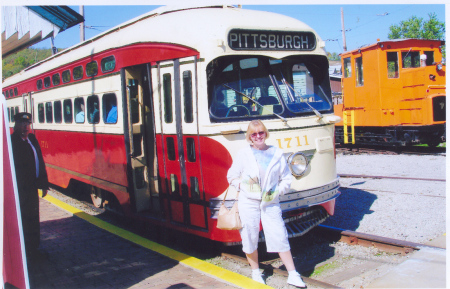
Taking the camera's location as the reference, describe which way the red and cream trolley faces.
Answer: facing the viewer and to the right of the viewer

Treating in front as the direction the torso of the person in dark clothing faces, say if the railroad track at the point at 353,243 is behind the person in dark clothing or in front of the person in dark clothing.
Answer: in front

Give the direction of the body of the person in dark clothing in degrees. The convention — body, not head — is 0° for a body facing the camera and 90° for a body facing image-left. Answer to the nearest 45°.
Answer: approximately 315°

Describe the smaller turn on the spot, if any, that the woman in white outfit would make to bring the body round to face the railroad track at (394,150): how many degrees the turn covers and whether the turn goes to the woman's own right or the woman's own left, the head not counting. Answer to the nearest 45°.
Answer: approximately 180°

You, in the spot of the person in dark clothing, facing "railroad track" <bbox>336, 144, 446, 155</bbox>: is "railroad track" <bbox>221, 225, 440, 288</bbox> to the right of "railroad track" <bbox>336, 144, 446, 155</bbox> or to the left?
right

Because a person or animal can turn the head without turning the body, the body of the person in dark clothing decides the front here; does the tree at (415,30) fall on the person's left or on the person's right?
on the person's left

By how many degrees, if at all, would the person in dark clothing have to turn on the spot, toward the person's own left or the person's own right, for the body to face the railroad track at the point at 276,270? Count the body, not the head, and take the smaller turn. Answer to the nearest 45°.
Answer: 0° — they already face it

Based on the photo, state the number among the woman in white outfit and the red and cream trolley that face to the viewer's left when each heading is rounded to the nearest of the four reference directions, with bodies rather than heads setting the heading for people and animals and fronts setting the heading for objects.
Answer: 0

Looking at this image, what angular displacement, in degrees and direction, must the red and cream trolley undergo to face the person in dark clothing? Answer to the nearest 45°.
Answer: approximately 135° to its right

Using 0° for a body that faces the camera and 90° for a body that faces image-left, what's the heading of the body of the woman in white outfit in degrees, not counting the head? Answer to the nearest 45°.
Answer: approximately 0°

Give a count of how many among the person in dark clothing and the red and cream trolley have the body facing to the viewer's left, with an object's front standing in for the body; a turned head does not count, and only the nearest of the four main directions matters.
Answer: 0

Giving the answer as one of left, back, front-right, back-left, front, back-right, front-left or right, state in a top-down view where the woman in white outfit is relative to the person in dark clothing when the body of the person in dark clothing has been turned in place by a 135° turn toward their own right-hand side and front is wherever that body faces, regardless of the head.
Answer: back-left
